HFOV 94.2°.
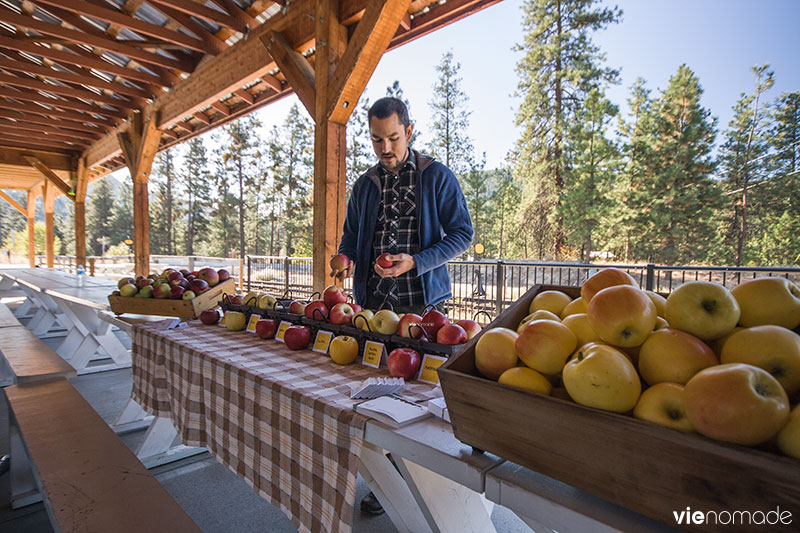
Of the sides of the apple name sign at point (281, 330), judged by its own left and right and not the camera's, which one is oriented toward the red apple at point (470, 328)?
left

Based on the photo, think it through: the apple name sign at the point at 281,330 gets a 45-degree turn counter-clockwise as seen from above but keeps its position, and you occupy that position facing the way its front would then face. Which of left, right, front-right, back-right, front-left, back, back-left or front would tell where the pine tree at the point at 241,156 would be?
back

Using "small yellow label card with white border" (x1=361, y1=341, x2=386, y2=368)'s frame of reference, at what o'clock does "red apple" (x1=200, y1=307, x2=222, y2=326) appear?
The red apple is roughly at 3 o'clock from the small yellow label card with white border.

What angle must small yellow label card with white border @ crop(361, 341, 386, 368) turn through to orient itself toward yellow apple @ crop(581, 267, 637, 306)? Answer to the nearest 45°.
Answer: approximately 90° to its left

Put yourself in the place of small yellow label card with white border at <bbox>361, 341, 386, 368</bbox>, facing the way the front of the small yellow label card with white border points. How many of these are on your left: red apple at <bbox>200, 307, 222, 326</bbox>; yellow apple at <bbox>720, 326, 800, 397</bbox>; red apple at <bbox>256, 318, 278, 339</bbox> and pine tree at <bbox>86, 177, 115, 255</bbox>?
1

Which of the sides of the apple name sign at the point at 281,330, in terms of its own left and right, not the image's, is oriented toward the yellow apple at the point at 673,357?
left

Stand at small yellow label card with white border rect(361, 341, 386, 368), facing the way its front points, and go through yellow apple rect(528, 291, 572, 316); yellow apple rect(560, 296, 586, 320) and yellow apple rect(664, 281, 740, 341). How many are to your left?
3

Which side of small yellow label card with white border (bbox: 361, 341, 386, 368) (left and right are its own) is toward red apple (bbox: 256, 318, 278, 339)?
right

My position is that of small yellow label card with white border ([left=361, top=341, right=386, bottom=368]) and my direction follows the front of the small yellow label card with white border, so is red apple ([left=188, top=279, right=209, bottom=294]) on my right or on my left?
on my right

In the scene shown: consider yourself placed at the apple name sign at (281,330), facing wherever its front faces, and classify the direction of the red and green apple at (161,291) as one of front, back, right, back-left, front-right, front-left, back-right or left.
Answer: right

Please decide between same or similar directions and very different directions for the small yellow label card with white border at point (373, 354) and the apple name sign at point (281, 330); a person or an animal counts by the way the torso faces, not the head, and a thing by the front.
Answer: same or similar directions

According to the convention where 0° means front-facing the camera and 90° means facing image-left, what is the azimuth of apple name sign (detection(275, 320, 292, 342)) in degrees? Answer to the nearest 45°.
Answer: approximately 45°

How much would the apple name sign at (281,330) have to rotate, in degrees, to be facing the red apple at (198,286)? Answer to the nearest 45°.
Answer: approximately 90° to its right

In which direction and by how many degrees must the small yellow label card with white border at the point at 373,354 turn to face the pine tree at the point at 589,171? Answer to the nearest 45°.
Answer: approximately 180°

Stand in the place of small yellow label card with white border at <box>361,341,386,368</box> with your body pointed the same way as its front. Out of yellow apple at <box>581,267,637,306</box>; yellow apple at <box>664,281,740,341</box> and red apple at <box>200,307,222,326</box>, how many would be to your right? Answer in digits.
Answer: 1

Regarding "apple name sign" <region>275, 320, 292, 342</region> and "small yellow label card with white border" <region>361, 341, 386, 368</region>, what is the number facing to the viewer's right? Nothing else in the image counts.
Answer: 0

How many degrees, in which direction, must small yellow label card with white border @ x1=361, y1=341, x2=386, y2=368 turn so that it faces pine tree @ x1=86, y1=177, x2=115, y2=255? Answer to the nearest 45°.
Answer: approximately 90° to its right

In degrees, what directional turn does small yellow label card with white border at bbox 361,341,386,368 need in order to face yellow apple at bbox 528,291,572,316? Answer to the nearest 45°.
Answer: approximately 90° to its left

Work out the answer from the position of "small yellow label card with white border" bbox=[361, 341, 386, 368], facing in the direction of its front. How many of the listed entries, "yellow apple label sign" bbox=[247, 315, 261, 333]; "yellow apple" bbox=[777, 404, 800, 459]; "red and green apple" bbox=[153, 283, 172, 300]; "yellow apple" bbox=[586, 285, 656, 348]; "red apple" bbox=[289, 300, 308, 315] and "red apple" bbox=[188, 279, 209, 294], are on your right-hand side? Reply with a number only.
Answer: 4

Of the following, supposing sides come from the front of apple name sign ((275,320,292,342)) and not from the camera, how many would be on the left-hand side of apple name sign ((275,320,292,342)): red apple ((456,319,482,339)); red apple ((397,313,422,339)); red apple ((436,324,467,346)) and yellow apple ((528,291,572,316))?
4

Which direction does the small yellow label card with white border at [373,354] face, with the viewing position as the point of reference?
facing the viewer and to the left of the viewer
